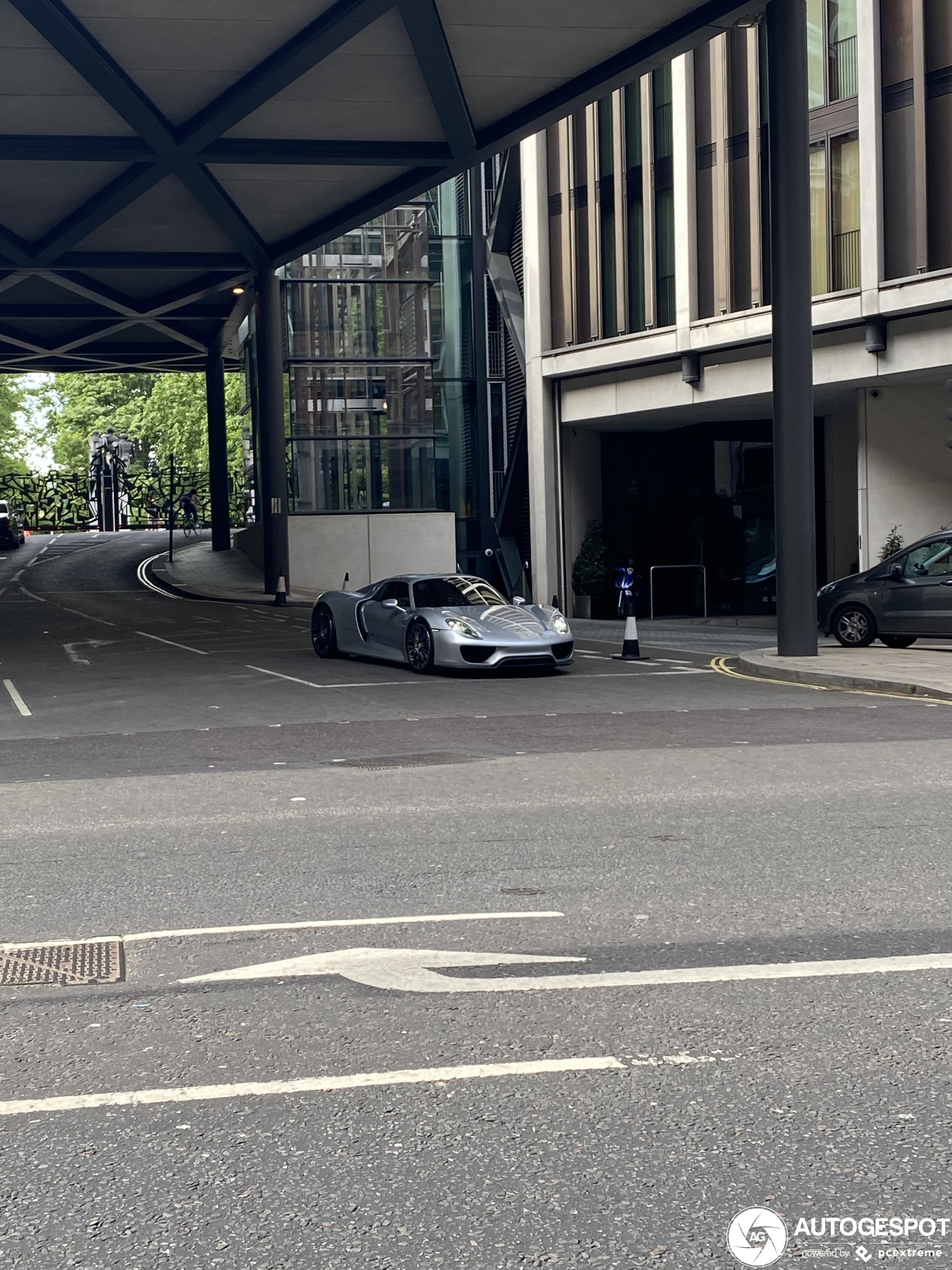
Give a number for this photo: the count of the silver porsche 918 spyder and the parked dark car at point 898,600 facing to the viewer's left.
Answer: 1

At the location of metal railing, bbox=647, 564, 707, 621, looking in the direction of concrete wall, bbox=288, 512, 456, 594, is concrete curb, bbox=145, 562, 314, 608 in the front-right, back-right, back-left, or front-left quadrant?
front-left

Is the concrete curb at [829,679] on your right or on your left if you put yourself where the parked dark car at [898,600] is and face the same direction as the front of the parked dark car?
on your left

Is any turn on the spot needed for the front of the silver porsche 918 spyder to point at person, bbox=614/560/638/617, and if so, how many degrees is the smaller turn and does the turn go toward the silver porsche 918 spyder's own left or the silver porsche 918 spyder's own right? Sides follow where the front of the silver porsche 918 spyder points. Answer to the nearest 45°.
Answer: approximately 135° to the silver porsche 918 spyder's own left

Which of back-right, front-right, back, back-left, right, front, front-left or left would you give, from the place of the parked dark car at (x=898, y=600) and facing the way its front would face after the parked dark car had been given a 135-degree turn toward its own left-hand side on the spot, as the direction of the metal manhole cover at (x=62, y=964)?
front-right

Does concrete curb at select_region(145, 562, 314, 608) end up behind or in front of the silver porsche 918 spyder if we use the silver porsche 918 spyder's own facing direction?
behind

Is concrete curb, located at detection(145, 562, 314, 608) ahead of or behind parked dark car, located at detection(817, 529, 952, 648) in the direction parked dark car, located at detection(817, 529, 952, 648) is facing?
ahead

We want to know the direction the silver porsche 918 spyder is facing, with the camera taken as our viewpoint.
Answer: facing the viewer and to the right of the viewer

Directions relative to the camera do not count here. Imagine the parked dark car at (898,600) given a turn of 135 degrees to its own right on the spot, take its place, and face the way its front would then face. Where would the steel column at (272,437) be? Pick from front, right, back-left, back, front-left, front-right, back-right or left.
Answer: left

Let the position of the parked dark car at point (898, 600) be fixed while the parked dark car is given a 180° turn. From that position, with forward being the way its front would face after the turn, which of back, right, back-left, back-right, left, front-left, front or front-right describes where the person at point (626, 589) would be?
back-left

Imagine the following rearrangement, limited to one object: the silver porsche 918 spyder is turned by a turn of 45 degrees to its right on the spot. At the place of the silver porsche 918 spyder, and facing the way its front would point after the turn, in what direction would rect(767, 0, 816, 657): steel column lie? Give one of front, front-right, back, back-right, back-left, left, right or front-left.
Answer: left

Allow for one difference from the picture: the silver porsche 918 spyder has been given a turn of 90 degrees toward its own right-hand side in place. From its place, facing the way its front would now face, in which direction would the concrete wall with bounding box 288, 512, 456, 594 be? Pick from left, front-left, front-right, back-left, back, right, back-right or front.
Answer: back-right

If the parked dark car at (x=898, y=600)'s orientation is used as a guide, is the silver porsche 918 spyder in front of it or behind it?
in front

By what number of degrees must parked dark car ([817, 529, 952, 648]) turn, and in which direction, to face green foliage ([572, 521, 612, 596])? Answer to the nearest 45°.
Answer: approximately 45° to its right

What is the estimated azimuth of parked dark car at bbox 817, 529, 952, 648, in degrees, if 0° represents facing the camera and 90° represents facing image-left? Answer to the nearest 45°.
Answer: approximately 90°
